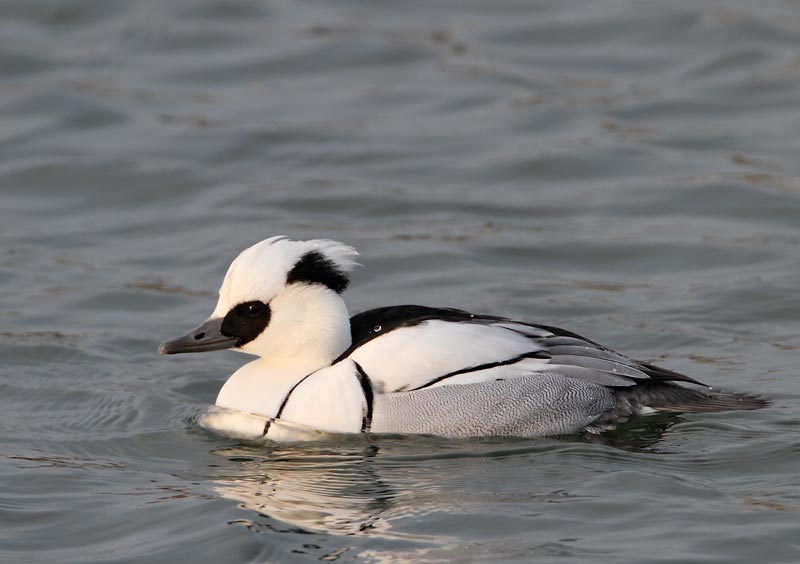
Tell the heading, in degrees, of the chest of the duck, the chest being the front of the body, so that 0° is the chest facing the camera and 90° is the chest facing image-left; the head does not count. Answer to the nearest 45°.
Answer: approximately 90°
